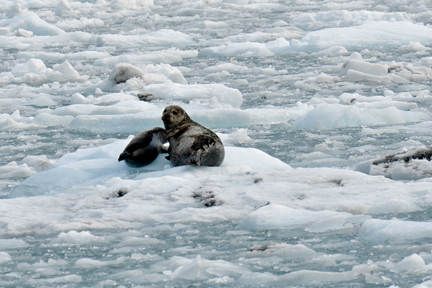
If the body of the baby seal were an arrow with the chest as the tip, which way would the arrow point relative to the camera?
to the viewer's right

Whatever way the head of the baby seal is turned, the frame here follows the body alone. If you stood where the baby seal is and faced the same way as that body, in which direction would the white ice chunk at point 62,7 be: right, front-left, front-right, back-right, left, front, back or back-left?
left

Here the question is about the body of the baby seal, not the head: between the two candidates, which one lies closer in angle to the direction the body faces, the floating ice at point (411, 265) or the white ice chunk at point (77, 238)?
the floating ice

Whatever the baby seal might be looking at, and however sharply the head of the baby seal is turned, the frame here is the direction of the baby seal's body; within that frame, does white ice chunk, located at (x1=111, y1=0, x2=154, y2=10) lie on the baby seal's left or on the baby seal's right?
on the baby seal's left

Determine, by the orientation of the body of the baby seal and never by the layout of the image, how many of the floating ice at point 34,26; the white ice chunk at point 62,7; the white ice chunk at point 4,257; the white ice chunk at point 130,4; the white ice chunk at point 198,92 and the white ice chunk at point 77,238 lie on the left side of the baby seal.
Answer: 4

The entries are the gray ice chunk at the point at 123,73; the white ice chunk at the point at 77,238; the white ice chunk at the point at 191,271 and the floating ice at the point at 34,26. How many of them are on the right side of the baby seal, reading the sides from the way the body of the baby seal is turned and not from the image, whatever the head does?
2

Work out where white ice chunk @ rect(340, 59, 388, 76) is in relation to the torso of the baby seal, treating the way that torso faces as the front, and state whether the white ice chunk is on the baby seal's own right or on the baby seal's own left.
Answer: on the baby seal's own left

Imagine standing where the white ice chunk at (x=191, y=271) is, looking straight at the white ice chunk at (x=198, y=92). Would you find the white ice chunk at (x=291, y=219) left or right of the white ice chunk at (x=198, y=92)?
right

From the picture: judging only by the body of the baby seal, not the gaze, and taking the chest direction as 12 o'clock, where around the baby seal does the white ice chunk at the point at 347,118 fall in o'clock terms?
The white ice chunk is roughly at 11 o'clock from the baby seal.

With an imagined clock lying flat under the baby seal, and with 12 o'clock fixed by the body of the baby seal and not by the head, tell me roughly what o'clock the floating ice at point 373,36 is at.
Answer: The floating ice is roughly at 10 o'clock from the baby seal.

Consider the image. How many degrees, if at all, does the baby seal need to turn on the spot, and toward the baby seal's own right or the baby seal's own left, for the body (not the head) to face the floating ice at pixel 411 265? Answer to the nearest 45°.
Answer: approximately 45° to the baby seal's own right

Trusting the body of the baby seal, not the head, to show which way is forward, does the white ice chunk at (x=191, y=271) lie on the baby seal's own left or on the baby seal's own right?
on the baby seal's own right

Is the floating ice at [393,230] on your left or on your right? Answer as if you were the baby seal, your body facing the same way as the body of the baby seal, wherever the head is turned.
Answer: on your right
